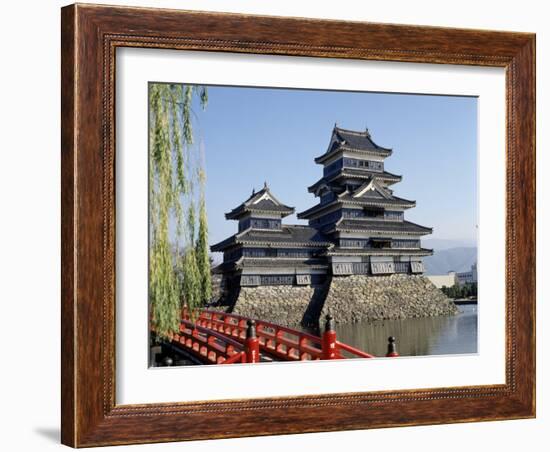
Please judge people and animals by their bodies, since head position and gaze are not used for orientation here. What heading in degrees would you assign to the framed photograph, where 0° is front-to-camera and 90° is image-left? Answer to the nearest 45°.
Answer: approximately 315°
